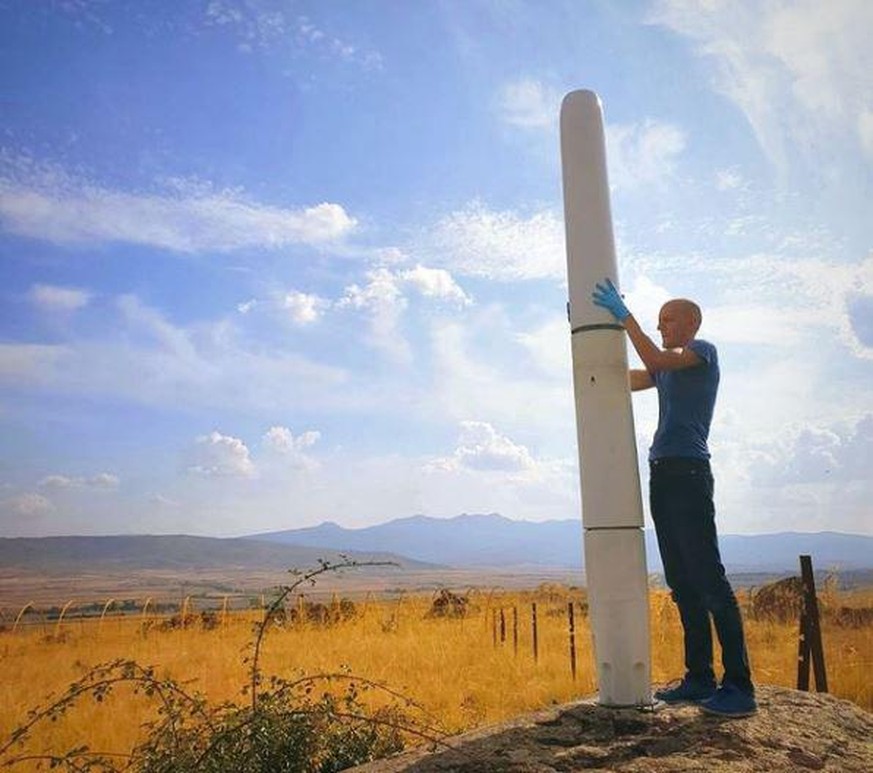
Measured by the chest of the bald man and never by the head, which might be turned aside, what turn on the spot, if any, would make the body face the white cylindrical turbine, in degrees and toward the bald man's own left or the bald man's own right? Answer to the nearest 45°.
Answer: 0° — they already face it

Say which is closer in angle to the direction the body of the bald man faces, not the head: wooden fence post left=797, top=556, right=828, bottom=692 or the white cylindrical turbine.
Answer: the white cylindrical turbine

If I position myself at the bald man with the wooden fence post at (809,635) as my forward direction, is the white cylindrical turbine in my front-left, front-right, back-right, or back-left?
back-left

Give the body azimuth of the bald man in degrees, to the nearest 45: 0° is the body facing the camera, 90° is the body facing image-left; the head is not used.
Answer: approximately 90°

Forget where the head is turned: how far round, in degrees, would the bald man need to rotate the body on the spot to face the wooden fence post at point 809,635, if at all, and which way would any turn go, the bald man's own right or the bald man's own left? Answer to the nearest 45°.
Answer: approximately 90° to the bald man's own right
